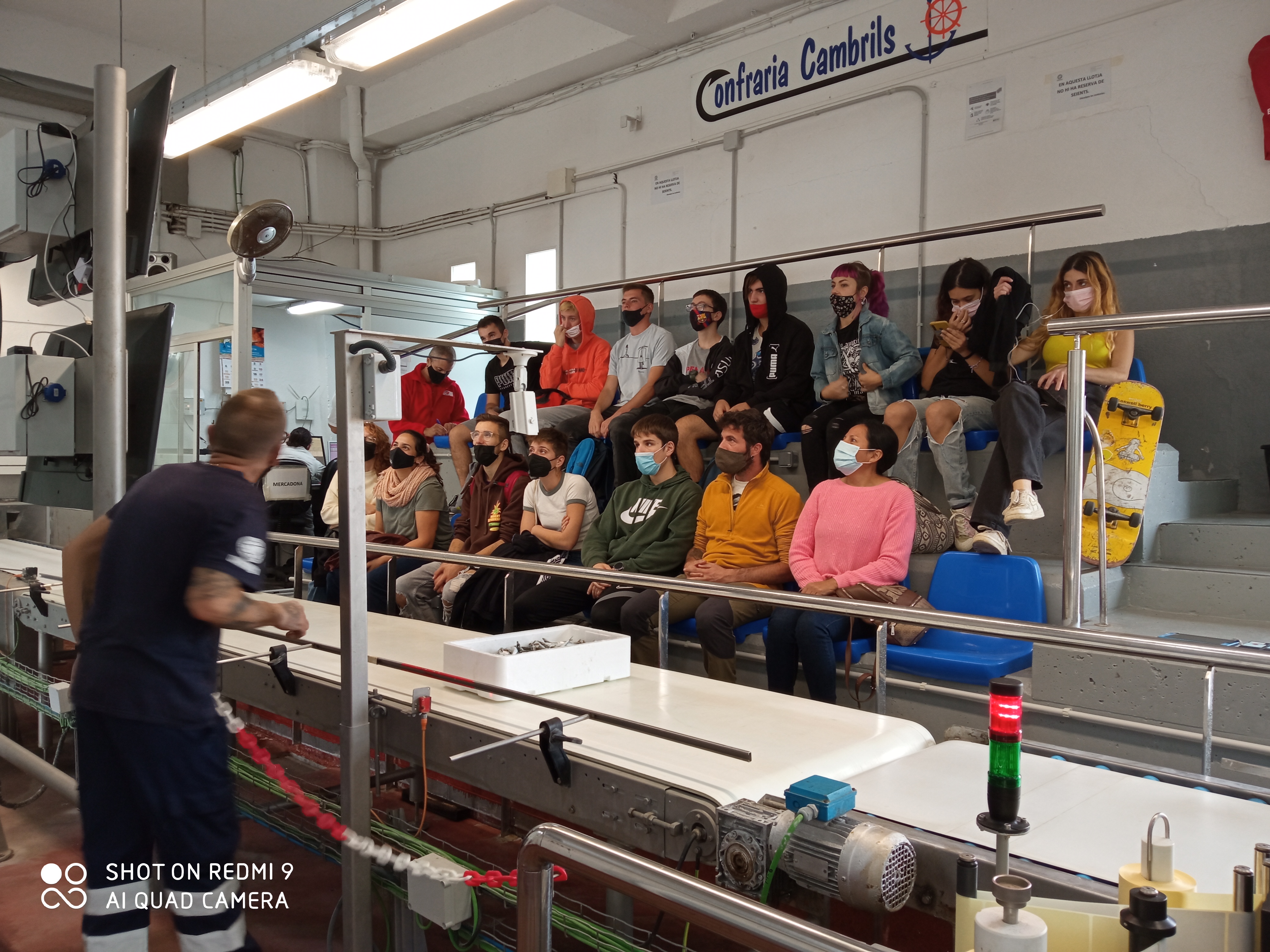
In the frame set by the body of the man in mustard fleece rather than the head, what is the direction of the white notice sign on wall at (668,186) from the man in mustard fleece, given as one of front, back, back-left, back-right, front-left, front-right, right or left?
back-right

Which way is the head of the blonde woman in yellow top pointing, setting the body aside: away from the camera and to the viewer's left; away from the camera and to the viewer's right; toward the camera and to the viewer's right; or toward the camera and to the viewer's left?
toward the camera and to the viewer's left

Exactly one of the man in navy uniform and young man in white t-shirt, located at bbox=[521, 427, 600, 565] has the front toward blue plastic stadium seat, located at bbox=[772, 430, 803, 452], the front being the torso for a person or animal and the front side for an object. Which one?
the man in navy uniform

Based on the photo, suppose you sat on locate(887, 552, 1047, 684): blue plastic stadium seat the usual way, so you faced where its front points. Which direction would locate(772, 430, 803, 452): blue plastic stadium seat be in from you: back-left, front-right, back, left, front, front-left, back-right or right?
right

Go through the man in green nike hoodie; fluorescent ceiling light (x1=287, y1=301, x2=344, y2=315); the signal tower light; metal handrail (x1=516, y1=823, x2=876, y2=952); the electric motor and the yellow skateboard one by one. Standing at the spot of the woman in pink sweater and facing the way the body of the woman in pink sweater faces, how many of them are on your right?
2

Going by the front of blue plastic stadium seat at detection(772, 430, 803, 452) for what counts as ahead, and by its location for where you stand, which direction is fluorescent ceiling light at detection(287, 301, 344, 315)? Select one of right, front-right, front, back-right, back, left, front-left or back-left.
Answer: right

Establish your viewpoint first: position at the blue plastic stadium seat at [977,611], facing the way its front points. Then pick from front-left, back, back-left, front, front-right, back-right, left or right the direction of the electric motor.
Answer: front-left
